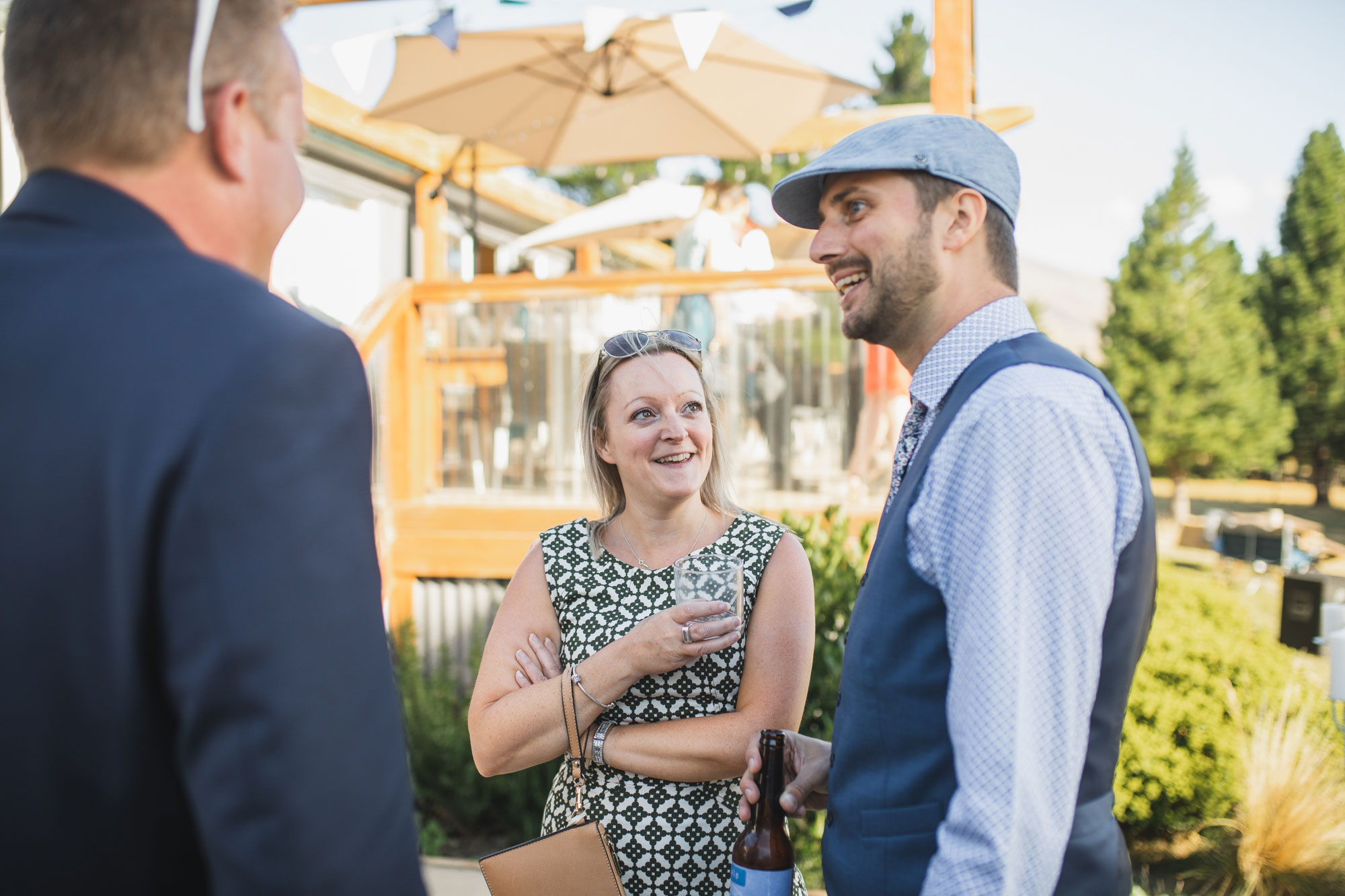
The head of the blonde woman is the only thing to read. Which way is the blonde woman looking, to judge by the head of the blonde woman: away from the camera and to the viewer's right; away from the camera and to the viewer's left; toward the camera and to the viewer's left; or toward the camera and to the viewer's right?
toward the camera and to the viewer's right

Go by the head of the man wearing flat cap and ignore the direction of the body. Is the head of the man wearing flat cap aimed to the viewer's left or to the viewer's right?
to the viewer's left

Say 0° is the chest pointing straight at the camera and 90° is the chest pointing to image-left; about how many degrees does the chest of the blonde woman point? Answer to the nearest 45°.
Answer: approximately 0°

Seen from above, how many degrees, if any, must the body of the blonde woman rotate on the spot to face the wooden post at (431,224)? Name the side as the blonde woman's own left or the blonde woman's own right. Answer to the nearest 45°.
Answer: approximately 180°

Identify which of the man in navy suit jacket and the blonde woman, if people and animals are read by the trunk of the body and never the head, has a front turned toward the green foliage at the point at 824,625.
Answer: the man in navy suit jacket

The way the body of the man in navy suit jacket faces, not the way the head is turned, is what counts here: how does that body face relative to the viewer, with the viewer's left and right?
facing away from the viewer and to the right of the viewer

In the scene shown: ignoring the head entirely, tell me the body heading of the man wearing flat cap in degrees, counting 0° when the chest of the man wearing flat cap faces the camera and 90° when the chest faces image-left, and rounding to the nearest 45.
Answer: approximately 90°

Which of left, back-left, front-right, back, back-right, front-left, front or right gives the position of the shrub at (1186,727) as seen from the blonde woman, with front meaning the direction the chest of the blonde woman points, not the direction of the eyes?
back-left

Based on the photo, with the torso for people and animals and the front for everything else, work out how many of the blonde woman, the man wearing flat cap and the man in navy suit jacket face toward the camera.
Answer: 1

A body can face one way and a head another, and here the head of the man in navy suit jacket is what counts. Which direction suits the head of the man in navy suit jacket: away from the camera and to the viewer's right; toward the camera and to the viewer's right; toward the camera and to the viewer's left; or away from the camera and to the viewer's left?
away from the camera and to the viewer's right
